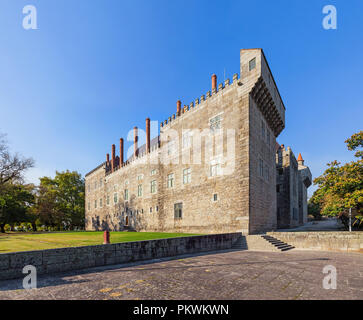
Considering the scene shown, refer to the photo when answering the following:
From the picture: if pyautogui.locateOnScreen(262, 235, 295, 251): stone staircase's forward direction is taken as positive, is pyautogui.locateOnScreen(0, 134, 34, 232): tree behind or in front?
behind

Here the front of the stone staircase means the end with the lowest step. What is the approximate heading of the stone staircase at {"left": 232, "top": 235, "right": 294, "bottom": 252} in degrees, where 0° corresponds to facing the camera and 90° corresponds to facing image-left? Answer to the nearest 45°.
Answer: approximately 315°

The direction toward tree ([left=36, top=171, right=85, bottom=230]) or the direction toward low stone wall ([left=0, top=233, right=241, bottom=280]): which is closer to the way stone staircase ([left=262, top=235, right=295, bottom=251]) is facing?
the low stone wall

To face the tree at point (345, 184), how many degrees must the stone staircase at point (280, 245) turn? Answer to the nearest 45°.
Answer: approximately 90° to its left

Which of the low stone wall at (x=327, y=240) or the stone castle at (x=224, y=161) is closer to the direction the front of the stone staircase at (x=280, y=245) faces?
the low stone wall

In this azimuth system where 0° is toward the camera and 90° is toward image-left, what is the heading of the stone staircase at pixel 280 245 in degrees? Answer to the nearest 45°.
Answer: approximately 315°

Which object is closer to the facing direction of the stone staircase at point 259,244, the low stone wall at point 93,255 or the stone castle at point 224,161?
the low stone wall

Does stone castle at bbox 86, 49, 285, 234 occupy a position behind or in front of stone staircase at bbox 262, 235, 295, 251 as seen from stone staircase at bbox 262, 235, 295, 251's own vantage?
behind

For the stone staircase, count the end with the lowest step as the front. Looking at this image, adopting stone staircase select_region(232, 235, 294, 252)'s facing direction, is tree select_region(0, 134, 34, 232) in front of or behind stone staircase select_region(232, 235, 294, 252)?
behind
